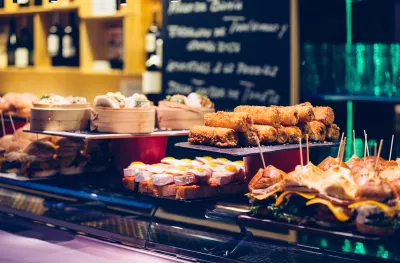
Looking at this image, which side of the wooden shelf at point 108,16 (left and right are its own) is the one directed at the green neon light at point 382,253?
front

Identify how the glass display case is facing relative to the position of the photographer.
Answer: facing the viewer and to the left of the viewer

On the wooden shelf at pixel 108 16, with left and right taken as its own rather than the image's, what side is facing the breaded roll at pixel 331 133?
front

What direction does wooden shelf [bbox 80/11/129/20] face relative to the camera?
toward the camera

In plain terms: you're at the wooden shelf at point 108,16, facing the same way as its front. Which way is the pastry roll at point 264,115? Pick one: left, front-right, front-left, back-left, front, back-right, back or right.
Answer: front

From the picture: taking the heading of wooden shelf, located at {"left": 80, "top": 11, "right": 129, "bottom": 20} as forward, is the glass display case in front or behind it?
in front

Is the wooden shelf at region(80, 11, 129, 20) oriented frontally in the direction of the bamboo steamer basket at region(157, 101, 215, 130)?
yes

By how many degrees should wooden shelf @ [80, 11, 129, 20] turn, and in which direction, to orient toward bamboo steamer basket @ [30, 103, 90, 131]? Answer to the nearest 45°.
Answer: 0° — it already faces it

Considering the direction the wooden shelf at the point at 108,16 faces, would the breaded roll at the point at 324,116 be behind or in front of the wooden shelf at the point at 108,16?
in front

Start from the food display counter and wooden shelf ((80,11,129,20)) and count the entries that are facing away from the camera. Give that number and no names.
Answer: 0

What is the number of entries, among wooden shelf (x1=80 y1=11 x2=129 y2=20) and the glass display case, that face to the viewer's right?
0

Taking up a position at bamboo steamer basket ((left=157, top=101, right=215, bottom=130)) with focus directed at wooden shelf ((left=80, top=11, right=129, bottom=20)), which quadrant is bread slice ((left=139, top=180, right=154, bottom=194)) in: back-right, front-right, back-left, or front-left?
back-left

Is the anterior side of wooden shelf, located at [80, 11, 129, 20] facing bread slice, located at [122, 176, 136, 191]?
yes
